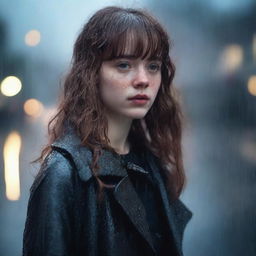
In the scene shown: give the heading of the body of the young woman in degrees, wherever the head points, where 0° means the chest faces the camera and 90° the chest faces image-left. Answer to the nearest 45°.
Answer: approximately 315°
